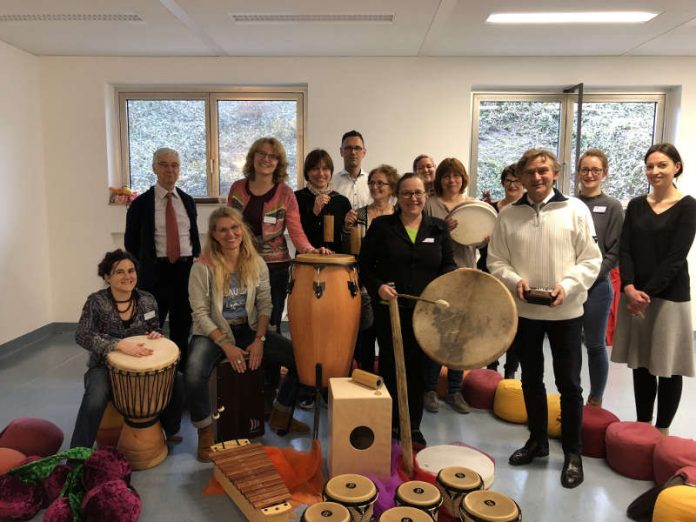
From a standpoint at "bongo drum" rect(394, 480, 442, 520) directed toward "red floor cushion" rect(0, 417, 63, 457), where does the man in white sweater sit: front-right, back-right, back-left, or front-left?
back-right

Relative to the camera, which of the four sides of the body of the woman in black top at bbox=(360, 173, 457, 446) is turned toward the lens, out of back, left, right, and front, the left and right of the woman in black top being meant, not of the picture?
front

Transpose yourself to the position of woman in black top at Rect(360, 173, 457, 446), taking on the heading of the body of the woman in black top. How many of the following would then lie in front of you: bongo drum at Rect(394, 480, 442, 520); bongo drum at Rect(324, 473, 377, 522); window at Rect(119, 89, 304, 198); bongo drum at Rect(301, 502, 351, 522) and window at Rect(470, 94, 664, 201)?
3

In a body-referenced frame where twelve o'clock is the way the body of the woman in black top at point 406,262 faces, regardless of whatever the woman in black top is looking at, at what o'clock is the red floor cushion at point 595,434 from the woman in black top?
The red floor cushion is roughly at 9 o'clock from the woman in black top.

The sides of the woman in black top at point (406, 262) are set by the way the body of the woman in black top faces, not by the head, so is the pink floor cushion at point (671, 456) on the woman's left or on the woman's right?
on the woman's left

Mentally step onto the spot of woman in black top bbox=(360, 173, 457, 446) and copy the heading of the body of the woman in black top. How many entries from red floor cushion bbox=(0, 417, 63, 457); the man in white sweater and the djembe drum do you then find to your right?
2

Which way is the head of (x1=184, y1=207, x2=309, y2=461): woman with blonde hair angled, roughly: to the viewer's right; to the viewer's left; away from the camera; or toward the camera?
toward the camera

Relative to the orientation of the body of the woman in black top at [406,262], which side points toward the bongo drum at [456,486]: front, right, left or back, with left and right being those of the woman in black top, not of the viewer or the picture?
front

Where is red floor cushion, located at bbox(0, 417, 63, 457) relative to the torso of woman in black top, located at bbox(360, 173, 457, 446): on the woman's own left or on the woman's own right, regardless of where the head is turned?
on the woman's own right

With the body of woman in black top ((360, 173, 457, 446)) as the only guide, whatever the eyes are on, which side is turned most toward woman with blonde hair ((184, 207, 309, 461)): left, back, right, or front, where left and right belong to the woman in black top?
right

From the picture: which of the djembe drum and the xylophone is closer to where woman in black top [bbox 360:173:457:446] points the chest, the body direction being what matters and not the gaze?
the xylophone

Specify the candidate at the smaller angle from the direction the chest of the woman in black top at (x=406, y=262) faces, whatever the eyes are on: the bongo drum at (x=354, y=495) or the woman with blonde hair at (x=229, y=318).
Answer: the bongo drum

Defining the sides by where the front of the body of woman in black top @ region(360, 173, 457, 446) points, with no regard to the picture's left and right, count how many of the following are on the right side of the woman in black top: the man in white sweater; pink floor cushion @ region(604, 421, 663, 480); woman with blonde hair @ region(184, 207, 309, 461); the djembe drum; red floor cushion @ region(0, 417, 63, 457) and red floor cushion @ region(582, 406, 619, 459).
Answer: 3

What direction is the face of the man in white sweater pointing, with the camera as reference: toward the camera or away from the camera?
toward the camera

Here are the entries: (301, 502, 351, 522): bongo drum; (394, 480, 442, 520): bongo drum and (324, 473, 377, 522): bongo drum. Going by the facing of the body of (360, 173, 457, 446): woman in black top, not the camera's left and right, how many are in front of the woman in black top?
3

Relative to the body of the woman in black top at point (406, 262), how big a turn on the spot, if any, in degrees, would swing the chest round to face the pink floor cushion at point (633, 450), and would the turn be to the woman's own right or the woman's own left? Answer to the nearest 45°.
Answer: approximately 90° to the woman's own left

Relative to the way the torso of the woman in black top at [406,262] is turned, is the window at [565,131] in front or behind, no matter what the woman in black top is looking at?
behind
